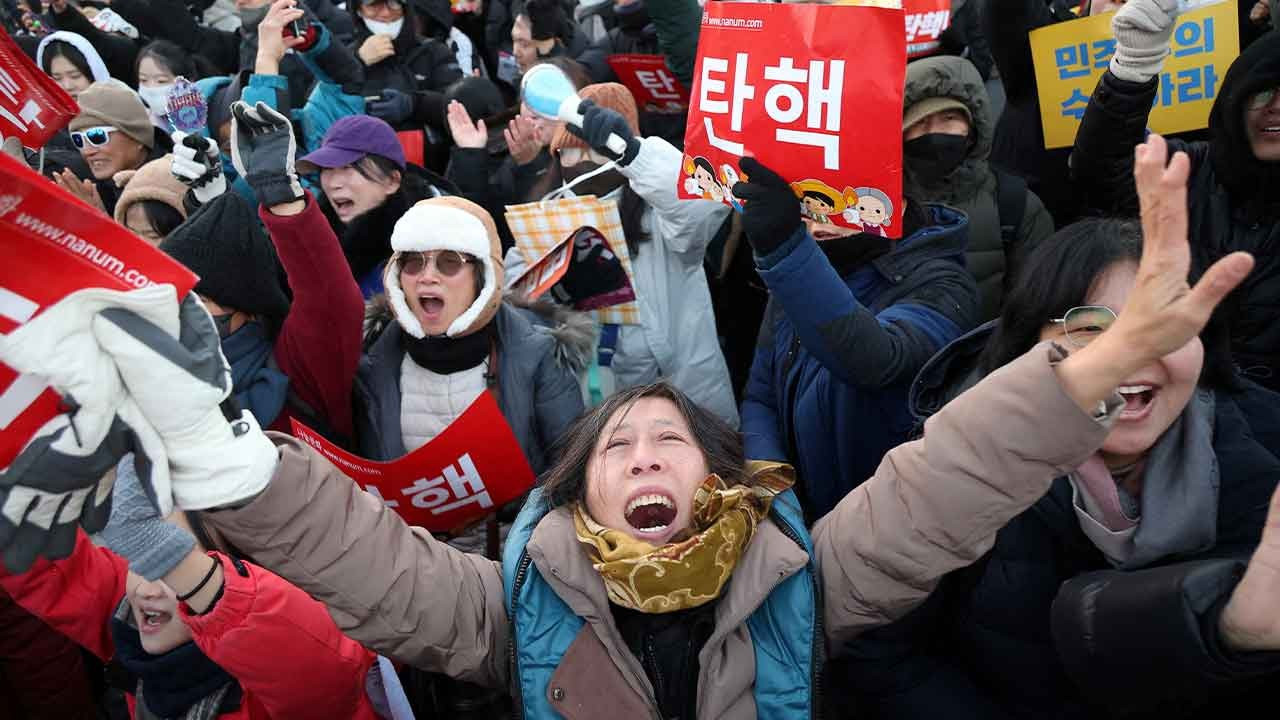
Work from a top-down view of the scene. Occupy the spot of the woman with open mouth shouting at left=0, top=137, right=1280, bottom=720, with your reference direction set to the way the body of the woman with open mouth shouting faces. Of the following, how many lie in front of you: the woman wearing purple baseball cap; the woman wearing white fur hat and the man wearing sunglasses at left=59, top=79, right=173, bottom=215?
0

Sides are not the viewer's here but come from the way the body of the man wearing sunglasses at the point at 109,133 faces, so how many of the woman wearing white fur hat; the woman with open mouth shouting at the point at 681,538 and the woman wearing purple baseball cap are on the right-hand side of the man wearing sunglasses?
0

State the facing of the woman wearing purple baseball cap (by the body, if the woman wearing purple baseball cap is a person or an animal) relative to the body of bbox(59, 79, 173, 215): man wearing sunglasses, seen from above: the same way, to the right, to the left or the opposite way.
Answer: the same way

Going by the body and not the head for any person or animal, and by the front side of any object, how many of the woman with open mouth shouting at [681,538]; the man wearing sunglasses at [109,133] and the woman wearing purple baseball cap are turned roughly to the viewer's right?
0

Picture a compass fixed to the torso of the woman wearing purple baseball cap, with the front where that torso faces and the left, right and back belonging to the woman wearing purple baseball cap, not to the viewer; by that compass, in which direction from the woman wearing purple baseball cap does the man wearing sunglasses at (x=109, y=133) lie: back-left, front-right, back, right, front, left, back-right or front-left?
right

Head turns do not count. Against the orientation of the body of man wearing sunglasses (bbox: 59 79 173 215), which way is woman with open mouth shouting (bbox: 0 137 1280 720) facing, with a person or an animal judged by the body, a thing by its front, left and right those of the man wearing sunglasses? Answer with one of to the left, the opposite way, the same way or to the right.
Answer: the same way

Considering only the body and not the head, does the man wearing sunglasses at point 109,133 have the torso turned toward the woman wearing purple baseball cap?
no

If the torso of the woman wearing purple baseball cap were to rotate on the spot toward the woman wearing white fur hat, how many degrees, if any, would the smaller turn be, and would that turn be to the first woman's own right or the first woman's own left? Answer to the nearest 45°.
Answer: approximately 45° to the first woman's own left

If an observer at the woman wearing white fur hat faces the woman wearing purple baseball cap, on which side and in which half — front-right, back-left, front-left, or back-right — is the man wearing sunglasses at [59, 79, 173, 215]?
front-left

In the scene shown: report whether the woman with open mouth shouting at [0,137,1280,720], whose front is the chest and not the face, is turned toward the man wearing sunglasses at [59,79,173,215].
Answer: no

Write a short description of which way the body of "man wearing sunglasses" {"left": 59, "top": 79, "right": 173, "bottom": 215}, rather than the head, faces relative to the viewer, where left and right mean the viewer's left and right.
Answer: facing the viewer and to the left of the viewer

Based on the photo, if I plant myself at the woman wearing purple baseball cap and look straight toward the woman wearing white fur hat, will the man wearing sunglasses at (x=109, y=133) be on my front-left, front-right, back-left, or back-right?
back-right

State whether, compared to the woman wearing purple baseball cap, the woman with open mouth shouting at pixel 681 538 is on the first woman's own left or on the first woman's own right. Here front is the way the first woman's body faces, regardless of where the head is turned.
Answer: on the first woman's own left

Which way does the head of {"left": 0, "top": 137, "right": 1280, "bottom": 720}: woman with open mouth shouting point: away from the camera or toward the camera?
toward the camera

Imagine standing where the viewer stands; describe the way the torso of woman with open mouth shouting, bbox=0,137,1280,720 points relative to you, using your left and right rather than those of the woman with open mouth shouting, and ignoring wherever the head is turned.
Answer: facing the viewer

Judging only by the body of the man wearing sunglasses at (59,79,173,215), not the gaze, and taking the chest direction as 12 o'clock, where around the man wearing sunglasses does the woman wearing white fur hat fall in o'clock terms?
The woman wearing white fur hat is roughly at 10 o'clock from the man wearing sunglasses.
